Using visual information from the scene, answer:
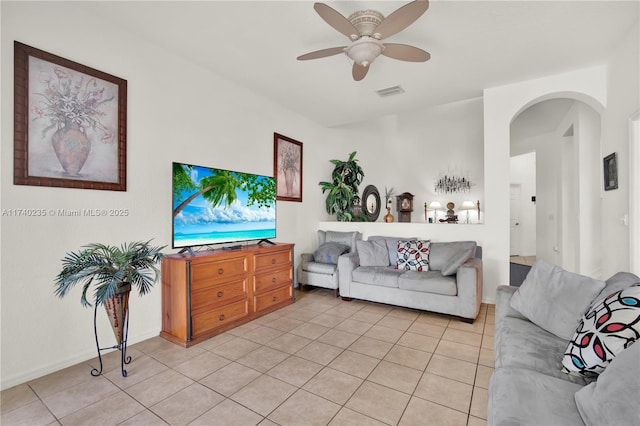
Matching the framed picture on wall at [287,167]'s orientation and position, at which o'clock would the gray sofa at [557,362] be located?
The gray sofa is roughly at 1 o'clock from the framed picture on wall.

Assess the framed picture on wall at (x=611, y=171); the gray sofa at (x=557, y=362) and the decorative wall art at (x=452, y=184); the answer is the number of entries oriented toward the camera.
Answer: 1

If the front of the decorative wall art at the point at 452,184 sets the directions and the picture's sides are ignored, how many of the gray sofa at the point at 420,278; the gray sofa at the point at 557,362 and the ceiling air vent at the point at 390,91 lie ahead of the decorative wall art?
3

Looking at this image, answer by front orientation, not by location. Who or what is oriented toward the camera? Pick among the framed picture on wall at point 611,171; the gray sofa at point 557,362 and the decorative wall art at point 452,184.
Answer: the decorative wall art

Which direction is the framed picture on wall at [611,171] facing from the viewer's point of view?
to the viewer's left

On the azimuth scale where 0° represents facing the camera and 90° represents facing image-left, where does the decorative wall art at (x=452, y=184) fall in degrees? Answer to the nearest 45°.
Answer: approximately 0°

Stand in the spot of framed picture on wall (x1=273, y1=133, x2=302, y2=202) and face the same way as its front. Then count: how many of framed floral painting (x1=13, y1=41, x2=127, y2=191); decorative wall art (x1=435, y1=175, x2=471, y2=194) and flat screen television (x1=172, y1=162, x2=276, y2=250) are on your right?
2

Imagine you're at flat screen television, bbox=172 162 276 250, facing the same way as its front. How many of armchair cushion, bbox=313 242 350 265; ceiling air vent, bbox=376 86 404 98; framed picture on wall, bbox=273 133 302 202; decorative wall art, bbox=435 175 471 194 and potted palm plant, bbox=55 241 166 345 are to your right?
1

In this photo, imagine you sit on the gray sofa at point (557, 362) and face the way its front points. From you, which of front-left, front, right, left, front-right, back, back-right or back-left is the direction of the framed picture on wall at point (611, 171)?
right

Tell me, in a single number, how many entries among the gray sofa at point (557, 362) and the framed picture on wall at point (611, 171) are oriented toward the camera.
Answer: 0

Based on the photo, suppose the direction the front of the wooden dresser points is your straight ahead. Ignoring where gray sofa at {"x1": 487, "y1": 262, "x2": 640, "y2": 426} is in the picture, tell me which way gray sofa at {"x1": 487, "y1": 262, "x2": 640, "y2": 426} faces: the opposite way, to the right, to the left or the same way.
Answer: the opposite way

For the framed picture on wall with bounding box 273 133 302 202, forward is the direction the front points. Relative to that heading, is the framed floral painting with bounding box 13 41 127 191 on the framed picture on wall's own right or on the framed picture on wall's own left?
on the framed picture on wall's own right

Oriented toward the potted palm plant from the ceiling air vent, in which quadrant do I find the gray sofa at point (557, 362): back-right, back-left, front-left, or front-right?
front-left

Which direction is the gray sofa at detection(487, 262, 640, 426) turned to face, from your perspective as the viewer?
facing to the left of the viewer

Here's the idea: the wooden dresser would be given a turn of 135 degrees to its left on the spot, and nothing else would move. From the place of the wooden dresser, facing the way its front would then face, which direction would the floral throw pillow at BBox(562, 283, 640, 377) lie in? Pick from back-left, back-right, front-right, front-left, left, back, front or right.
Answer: back-right

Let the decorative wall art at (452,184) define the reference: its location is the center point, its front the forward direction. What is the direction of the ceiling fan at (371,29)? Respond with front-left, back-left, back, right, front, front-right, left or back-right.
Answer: front

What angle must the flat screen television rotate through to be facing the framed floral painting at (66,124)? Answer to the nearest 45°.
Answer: approximately 90° to its right

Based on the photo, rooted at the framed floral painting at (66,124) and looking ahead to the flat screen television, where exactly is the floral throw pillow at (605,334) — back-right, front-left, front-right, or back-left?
front-right

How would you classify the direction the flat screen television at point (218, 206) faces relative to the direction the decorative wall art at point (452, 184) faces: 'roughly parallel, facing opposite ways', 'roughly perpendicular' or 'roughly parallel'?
roughly perpendicular

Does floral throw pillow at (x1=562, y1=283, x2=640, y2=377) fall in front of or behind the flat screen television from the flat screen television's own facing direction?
in front
